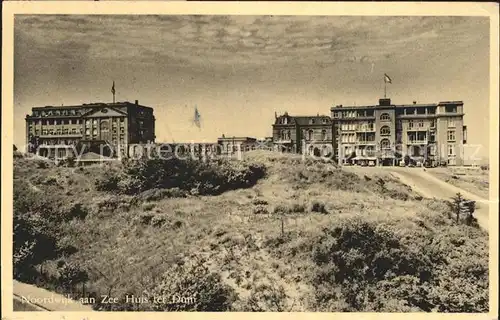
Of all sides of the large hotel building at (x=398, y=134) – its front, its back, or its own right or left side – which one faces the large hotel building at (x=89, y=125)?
right

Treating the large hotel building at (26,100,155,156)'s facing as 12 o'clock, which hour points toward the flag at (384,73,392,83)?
The flag is roughly at 8 o'clock from the large hotel building.

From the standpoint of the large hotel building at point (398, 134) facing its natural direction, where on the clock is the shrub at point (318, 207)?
The shrub is roughly at 12 o'clock from the large hotel building.

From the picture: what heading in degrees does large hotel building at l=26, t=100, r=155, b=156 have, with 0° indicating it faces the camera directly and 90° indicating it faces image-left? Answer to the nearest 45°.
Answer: approximately 45°

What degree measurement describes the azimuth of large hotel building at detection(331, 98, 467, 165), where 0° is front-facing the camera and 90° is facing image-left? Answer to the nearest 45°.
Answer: approximately 0°
